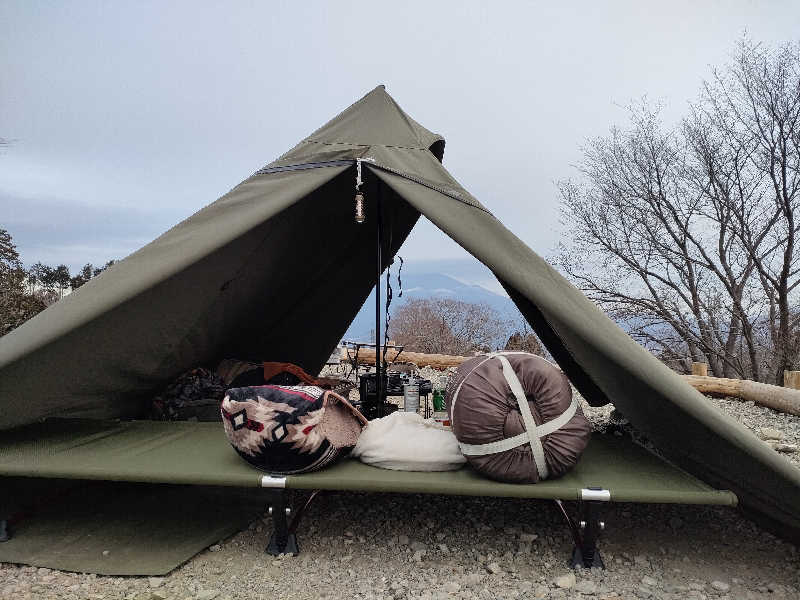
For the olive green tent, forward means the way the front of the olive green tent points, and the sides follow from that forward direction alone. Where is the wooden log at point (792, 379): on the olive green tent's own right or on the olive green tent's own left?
on the olive green tent's own left

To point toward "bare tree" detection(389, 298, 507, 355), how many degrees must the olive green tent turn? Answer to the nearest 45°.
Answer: approximately 180°

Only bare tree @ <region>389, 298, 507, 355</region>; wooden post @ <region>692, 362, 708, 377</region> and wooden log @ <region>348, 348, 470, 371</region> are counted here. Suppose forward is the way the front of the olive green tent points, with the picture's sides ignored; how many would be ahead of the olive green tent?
0

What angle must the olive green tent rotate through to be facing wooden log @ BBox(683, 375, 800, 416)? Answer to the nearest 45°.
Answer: approximately 135° to its left

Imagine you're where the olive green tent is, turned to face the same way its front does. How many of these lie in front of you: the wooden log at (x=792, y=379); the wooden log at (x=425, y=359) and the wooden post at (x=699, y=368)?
0

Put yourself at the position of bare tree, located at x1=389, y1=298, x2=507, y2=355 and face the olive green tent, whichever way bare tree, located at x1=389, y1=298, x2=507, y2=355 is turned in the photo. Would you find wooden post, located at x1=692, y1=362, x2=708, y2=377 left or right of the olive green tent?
left

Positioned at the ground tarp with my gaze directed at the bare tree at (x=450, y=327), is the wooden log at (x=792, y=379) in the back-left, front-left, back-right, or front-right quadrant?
front-right

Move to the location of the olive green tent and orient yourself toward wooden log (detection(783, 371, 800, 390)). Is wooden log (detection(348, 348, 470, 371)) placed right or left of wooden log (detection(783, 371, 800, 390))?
left

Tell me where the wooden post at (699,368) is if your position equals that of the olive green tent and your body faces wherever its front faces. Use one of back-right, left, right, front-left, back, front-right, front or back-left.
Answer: back-left

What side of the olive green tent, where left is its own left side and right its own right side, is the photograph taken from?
front

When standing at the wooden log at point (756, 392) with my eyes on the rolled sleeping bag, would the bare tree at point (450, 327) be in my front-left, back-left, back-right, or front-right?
back-right

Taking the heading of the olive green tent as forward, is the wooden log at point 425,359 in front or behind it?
behind

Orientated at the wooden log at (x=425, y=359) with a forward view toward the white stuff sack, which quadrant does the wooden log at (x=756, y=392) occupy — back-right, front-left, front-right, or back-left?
front-left
